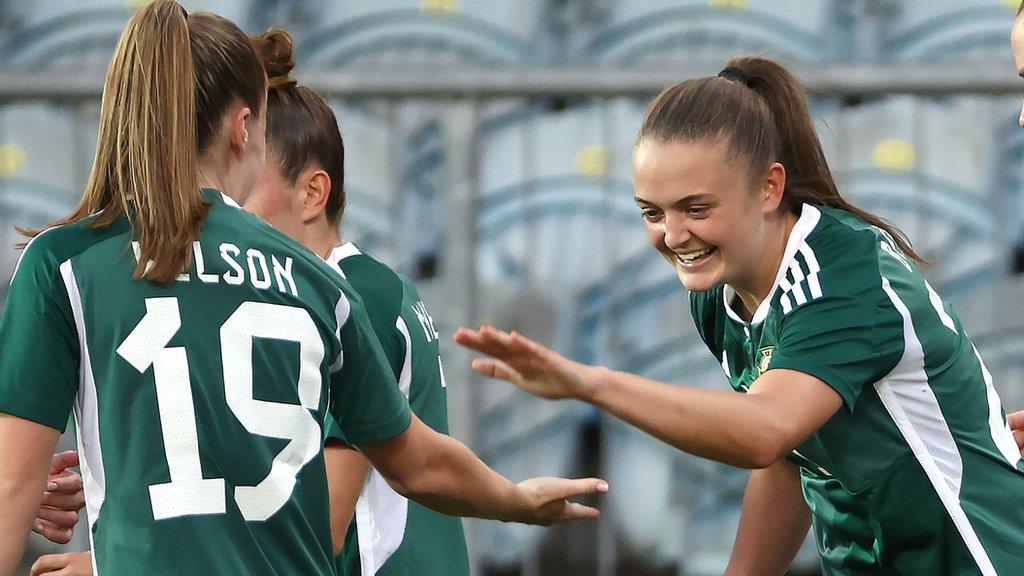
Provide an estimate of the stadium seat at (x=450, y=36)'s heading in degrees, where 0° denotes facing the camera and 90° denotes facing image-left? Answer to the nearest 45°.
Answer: approximately 0°

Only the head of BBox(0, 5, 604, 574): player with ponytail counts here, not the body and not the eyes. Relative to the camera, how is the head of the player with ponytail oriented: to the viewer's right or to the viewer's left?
to the viewer's right

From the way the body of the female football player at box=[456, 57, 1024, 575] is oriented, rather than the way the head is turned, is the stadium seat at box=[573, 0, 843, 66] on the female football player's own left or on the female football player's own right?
on the female football player's own right

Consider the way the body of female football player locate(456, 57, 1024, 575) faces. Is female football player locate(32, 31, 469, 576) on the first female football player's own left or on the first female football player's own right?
on the first female football player's own right

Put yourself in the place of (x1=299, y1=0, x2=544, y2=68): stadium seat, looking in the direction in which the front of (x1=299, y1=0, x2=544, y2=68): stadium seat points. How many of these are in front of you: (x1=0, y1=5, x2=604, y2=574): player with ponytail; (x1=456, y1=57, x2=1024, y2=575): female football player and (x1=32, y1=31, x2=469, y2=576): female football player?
3

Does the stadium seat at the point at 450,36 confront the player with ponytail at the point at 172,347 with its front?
yes

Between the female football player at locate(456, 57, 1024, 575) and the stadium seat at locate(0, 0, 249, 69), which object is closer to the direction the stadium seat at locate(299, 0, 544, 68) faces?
the female football player

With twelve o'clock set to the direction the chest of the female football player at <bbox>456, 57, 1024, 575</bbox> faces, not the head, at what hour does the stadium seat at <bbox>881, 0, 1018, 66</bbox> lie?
The stadium seat is roughly at 5 o'clock from the female football player.

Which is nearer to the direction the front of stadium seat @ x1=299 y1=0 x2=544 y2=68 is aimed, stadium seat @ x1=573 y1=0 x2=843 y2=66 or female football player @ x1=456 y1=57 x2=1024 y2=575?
the female football player

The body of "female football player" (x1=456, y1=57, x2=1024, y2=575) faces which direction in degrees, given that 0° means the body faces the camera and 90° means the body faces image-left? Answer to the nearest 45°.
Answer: approximately 45°

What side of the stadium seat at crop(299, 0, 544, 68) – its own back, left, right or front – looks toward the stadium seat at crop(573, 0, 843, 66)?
left
